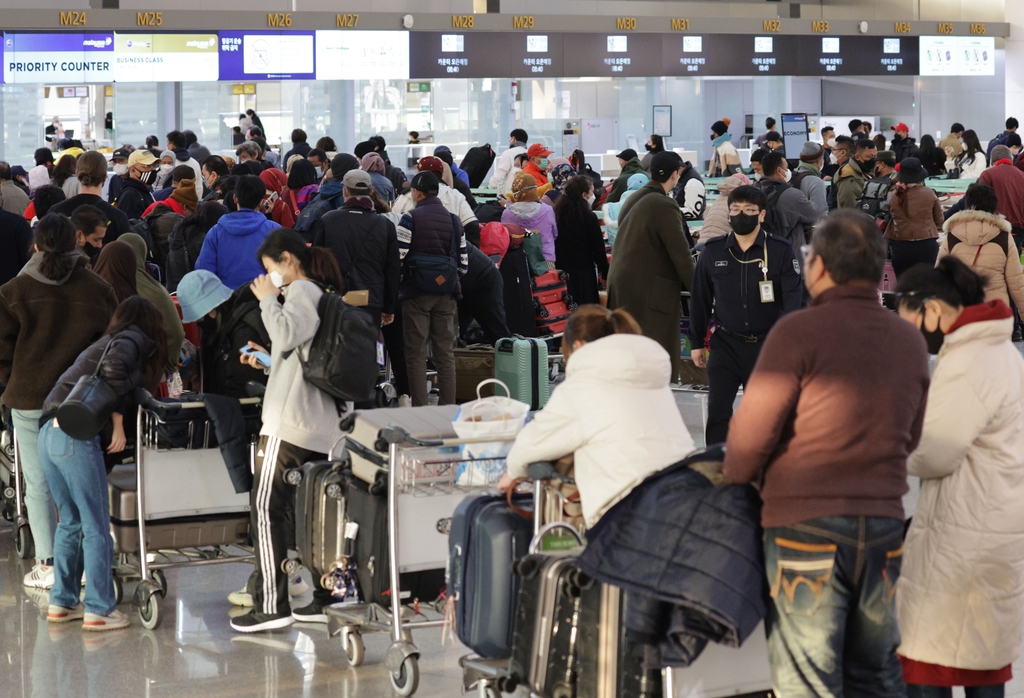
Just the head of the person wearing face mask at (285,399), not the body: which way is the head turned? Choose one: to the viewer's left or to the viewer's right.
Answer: to the viewer's left

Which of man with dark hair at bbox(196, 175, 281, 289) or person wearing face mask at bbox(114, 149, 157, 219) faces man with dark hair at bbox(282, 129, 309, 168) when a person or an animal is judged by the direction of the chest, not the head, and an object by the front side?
man with dark hair at bbox(196, 175, 281, 289)

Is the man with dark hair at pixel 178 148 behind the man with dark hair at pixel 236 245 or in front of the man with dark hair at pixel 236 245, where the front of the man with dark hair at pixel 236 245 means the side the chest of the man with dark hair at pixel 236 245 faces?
in front

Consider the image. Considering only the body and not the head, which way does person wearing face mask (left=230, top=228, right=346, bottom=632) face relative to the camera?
to the viewer's left

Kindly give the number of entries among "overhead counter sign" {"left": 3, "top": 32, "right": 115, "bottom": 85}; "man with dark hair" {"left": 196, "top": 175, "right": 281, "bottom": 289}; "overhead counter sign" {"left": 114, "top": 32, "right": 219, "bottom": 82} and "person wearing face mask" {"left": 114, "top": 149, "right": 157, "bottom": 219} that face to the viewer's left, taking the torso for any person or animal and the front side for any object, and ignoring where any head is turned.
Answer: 0

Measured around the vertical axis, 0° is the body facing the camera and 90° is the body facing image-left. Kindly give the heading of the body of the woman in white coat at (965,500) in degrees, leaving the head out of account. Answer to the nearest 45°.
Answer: approximately 90°

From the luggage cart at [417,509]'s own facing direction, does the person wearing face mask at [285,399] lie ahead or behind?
ahead

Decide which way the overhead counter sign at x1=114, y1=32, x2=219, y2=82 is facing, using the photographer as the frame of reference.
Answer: facing the viewer

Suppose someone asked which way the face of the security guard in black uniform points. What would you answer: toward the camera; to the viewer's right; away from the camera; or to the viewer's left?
toward the camera

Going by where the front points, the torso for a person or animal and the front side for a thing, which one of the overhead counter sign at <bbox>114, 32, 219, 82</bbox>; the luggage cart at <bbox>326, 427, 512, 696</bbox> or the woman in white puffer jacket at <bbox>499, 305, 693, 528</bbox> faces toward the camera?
the overhead counter sign

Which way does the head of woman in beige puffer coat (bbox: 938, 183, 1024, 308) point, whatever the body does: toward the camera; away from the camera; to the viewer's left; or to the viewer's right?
away from the camera

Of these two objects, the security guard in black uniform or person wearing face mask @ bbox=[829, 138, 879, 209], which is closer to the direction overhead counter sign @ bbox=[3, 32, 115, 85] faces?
the security guard in black uniform

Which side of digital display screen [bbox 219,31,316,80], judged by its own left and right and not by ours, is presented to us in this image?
front

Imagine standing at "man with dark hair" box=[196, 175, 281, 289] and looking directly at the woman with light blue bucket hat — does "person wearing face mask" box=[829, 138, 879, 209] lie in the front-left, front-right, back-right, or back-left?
back-left

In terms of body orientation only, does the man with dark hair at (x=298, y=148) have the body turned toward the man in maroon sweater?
no

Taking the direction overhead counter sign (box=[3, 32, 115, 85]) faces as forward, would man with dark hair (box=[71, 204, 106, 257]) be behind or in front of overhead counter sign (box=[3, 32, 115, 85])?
in front

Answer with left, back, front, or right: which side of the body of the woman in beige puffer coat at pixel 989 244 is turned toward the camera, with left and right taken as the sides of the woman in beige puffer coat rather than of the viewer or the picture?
back

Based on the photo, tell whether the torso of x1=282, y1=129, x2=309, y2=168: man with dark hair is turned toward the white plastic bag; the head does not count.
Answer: no

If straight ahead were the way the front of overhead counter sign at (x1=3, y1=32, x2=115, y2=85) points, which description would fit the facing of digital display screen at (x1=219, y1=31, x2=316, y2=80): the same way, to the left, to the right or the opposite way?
the same way
